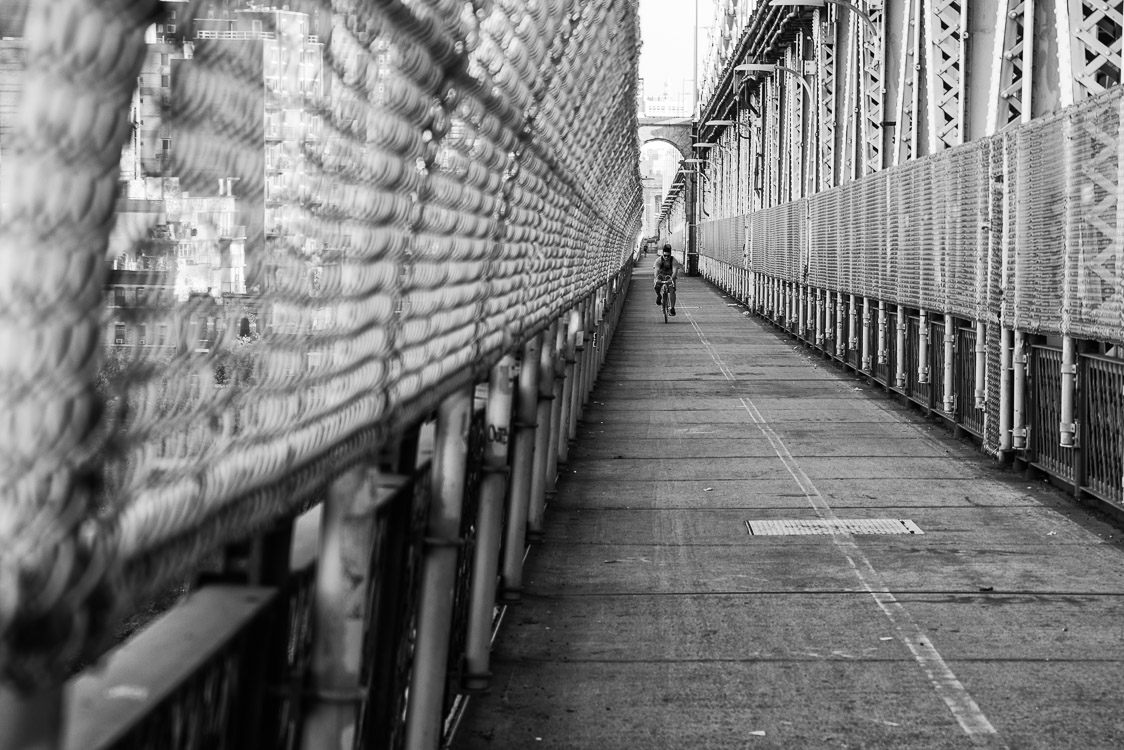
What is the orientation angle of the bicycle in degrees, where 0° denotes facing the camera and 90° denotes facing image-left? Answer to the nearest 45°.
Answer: approximately 0°

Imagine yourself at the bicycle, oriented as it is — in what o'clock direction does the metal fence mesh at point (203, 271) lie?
The metal fence mesh is roughly at 12 o'clock from the bicycle.

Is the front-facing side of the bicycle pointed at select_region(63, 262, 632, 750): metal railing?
yes
